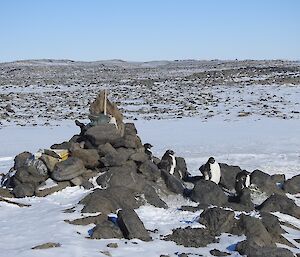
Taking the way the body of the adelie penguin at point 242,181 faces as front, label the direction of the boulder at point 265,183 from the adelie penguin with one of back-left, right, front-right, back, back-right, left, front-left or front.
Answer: front-left

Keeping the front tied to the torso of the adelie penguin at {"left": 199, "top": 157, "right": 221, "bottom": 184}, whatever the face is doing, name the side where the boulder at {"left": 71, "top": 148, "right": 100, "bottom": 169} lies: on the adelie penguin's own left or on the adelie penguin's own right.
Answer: on the adelie penguin's own right

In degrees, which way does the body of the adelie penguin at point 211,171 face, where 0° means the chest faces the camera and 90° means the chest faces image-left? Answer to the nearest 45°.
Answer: approximately 315°

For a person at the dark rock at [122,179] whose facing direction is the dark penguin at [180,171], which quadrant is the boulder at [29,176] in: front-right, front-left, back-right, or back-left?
back-left

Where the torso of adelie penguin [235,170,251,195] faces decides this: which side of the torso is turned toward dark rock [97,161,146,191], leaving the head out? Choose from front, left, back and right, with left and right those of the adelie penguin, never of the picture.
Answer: back

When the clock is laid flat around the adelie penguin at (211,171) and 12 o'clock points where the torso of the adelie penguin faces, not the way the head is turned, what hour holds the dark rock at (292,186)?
The dark rock is roughly at 10 o'clock from the adelie penguin.

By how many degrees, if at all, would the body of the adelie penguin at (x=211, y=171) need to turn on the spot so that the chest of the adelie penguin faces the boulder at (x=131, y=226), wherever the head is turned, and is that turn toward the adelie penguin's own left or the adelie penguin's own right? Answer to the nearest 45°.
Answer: approximately 45° to the adelie penguin's own right

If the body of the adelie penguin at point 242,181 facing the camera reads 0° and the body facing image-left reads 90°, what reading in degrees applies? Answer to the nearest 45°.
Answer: approximately 270°
